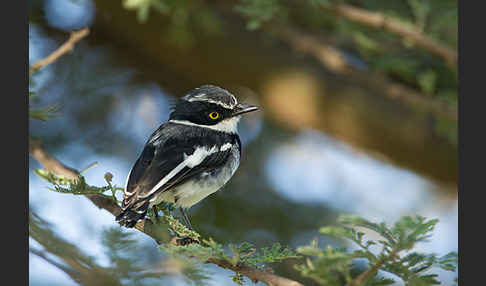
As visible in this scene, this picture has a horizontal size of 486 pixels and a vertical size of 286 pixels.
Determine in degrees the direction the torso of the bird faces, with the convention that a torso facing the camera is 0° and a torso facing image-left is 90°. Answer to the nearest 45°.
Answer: approximately 270°

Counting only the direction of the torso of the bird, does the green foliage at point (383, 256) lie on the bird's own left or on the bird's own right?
on the bird's own right
